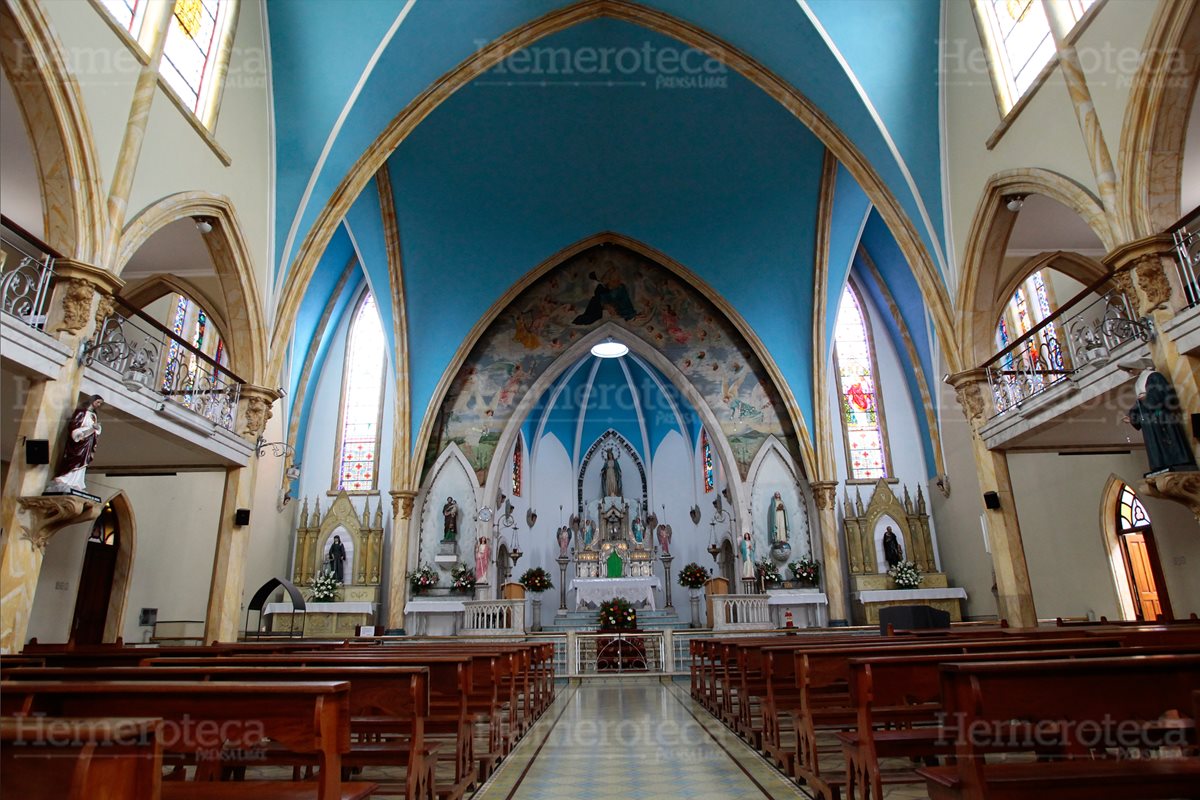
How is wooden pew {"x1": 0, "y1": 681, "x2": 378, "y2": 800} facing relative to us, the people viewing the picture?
facing away from the viewer

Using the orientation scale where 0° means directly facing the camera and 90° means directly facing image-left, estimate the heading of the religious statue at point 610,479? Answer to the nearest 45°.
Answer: approximately 0°

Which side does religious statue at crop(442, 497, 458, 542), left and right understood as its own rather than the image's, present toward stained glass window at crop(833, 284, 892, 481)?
left

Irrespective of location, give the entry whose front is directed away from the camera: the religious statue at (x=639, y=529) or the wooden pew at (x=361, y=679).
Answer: the wooden pew

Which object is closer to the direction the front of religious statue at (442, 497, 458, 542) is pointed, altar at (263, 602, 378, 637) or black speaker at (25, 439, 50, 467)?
the black speaker

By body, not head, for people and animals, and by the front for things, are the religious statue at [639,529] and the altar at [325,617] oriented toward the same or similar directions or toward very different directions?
same or similar directions

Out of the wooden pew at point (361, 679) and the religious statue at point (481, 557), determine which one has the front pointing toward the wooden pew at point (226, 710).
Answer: the religious statue

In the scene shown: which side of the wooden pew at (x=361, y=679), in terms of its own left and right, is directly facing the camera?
back

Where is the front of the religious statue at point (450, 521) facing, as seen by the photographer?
facing the viewer

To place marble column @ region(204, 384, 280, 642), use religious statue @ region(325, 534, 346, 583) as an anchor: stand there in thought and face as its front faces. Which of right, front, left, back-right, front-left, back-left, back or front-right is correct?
front

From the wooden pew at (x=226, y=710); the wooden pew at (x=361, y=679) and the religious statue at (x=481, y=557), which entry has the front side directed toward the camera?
the religious statue

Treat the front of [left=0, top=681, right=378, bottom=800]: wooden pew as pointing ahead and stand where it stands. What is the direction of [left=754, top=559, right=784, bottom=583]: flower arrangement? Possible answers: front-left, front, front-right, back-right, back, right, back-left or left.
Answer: front-right

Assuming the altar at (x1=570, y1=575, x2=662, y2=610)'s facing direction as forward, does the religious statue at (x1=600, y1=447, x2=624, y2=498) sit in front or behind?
behind

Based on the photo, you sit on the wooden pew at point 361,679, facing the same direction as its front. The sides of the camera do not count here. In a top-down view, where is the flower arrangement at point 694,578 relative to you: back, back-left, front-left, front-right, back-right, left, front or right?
front-right

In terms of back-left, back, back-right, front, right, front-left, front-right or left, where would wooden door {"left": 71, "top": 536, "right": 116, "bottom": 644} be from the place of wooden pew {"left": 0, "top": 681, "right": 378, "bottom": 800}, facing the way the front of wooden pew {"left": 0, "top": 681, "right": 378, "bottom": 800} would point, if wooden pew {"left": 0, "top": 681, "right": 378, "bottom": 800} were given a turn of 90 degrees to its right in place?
left

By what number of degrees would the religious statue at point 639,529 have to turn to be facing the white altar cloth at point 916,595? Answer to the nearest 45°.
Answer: approximately 45° to its left

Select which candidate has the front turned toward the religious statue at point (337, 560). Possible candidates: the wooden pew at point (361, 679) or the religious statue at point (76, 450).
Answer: the wooden pew

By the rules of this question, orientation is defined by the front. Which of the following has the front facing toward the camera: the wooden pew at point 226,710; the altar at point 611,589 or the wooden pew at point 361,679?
the altar

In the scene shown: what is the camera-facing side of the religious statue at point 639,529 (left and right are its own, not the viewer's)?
front
